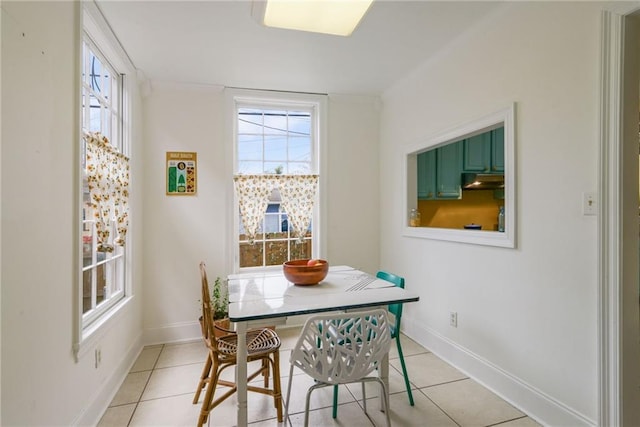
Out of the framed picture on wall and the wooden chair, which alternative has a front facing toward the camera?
the framed picture on wall

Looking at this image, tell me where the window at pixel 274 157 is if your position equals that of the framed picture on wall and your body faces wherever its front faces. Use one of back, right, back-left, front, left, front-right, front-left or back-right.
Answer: left

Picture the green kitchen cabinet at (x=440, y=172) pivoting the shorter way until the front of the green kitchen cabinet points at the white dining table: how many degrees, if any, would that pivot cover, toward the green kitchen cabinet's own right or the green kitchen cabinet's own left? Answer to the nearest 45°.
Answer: approximately 45° to the green kitchen cabinet's own left

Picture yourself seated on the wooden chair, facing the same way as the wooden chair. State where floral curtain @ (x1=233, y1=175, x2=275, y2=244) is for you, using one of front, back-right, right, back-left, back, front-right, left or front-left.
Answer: left

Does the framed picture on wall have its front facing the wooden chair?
yes

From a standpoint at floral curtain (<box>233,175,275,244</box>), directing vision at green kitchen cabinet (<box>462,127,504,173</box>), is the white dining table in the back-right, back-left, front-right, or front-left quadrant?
front-right

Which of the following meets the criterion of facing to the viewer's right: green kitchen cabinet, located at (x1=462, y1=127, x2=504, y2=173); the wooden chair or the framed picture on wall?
the wooden chair

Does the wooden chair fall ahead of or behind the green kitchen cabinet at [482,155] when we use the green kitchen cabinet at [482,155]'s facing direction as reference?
ahead

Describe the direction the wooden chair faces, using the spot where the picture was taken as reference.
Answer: facing to the right of the viewer

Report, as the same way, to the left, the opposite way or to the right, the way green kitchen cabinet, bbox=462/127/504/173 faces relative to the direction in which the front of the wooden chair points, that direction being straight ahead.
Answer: to the right

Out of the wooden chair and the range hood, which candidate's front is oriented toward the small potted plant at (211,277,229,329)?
the range hood

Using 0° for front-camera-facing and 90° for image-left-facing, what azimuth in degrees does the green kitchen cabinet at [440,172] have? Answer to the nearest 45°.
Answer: approximately 45°

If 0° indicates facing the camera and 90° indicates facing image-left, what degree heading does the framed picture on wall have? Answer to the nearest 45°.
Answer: approximately 0°

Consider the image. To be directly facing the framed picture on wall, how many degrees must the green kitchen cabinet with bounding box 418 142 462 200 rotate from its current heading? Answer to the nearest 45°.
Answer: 0° — it already faces it

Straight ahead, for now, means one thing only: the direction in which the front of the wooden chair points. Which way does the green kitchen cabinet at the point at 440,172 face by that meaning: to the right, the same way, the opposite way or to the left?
the opposite way

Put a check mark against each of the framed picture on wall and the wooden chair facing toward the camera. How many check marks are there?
1

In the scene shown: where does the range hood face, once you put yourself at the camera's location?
facing the viewer and to the left of the viewer

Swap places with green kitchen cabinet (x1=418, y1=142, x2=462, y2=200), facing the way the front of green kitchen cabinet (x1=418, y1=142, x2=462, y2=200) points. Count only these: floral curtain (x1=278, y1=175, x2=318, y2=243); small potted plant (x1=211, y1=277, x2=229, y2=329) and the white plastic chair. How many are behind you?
0

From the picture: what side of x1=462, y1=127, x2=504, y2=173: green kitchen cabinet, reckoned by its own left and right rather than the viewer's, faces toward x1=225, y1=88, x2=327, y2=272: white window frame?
front

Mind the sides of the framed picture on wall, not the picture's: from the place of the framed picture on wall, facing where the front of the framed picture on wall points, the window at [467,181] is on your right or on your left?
on your left

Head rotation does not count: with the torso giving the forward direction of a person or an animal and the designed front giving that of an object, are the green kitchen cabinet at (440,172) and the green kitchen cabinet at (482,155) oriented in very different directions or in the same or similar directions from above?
same or similar directions

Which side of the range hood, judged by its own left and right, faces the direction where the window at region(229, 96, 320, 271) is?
front
